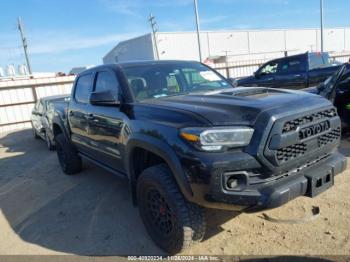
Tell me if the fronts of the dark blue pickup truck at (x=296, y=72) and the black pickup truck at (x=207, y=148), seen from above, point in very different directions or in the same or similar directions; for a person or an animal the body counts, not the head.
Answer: very different directions

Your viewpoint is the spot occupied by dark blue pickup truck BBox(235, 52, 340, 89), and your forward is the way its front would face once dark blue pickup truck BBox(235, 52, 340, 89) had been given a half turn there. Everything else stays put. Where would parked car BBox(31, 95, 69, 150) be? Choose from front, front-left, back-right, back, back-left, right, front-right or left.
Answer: right

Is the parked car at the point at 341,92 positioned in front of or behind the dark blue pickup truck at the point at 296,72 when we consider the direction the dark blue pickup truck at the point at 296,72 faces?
behind

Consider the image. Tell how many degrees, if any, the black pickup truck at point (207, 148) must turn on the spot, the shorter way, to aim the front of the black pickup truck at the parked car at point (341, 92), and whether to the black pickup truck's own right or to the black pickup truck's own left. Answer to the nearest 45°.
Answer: approximately 90° to the black pickup truck's own left

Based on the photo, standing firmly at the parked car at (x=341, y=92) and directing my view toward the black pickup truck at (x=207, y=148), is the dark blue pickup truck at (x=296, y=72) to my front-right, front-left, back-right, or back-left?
back-right

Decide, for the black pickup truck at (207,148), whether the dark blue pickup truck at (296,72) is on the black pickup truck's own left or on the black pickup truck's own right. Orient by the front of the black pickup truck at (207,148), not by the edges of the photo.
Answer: on the black pickup truck's own left

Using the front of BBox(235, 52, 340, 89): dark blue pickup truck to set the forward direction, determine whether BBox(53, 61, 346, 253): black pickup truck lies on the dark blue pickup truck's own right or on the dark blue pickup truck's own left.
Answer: on the dark blue pickup truck's own left

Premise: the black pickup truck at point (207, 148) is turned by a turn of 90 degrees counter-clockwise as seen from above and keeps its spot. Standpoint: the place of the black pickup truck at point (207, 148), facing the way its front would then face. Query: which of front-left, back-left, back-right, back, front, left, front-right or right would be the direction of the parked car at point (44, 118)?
left

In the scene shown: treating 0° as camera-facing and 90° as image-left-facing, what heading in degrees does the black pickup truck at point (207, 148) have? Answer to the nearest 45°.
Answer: approximately 315°

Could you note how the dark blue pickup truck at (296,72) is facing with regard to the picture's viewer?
facing away from the viewer and to the left of the viewer
